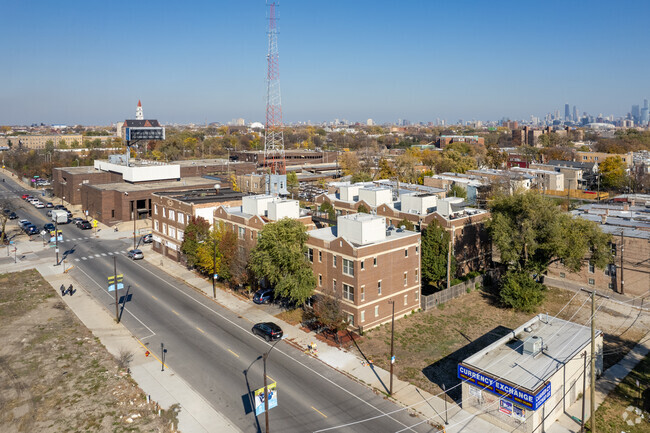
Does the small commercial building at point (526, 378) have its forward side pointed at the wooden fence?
no

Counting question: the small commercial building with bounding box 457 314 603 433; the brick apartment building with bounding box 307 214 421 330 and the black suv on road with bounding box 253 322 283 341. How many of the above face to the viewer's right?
0

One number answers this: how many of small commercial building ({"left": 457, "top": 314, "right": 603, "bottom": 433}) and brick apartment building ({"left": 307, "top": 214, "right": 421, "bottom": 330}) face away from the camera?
0

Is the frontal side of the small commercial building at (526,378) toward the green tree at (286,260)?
no

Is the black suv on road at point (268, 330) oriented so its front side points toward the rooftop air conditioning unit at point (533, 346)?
no

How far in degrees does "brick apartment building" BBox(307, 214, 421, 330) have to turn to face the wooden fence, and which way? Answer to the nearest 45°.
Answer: approximately 180°

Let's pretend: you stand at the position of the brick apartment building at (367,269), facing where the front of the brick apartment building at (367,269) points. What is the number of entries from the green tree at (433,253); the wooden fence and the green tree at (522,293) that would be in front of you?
0

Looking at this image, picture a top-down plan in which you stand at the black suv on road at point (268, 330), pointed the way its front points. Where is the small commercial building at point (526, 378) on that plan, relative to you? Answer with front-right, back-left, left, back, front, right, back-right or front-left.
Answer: back

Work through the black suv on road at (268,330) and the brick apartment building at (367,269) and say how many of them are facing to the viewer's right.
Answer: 0

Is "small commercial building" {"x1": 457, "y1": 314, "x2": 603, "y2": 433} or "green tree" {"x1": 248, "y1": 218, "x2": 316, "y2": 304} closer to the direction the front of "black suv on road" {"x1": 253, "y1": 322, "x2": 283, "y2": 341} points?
the green tree

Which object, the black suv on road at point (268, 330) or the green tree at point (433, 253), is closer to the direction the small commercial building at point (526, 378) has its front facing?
the black suv on road

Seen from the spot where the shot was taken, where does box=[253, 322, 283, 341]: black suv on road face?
facing away from the viewer and to the left of the viewer

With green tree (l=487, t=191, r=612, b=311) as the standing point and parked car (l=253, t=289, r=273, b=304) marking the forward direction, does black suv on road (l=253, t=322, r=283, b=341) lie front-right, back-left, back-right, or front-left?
front-left

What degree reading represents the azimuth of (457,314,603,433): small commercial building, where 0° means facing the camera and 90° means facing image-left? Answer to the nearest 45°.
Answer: approximately 45°
